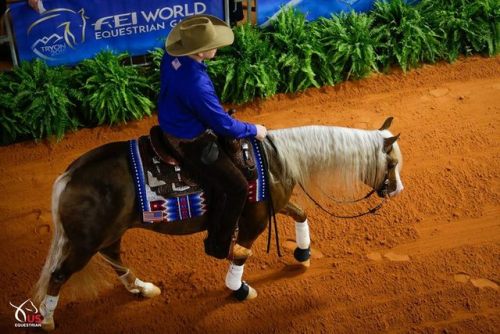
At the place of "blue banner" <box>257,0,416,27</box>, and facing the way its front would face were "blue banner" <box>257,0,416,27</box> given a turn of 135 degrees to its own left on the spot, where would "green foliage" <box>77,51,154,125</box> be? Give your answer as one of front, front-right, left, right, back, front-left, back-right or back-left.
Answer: back

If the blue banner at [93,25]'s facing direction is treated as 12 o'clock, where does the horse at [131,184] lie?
The horse is roughly at 12 o'clock from the blue banner.

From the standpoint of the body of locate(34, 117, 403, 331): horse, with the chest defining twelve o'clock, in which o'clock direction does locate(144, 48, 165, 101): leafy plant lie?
The leafy plant is roughly at 9 o'clock from the horse.

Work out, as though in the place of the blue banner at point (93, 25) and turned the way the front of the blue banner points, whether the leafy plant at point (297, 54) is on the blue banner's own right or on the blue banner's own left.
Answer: on the blue banner's own left

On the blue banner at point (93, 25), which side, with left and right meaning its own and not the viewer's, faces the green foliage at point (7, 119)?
right

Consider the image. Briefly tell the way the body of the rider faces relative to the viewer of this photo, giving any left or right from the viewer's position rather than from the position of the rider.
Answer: facing to the right of the viewer

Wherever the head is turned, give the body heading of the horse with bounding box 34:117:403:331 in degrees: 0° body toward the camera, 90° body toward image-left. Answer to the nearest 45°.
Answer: approximately 270°

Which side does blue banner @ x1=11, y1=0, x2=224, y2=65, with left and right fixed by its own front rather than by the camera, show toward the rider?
front

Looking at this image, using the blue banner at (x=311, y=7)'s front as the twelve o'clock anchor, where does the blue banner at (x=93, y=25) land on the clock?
the blue banner at (x=93, y=25) is roughly at 2 o'clock from the blue banner at (x=311, y=7).

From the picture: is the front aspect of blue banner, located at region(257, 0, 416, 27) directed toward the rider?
yes

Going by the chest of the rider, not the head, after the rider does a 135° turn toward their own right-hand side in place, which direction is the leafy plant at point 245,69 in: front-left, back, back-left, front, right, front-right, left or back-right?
back-right

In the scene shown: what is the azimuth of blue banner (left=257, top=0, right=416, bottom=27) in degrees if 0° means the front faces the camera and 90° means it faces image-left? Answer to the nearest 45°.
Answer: approximately 0°

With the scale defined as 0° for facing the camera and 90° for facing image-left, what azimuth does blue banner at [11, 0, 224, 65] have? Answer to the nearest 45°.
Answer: approximately 0°

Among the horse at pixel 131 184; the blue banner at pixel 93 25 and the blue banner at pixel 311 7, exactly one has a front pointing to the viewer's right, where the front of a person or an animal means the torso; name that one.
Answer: the horse
